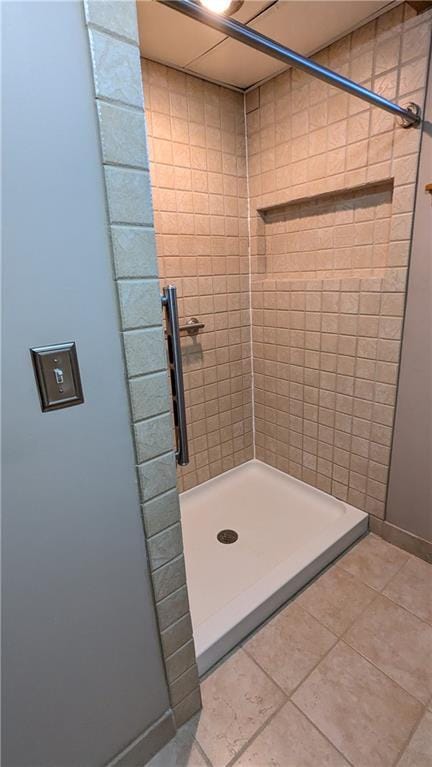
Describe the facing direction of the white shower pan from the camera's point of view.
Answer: facing the viewer and to the right of the viewer
